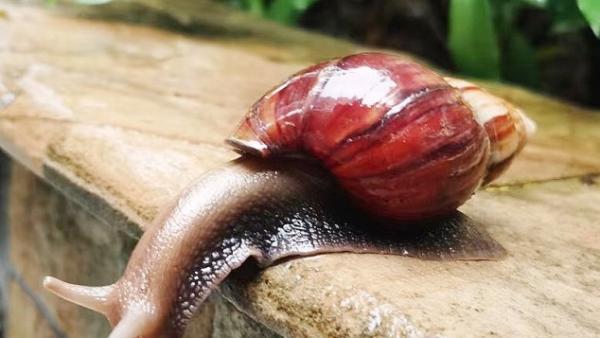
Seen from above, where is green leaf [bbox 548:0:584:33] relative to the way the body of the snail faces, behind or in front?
behind

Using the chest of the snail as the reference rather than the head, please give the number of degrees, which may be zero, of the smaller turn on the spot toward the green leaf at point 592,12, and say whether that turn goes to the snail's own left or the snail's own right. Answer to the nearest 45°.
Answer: approximately 180°

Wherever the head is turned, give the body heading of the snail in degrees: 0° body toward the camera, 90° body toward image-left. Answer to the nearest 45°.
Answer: approximately 45°

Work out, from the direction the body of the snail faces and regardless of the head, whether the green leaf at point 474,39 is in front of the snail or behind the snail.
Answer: behind

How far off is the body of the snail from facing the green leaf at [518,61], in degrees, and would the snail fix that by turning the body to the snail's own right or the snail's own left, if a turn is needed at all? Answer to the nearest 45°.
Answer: approximately 135° to the snail's own right
